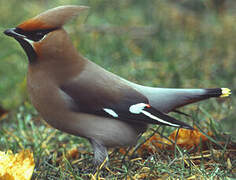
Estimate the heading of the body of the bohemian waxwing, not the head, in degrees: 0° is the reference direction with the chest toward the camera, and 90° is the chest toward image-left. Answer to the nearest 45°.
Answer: approximately 90°
